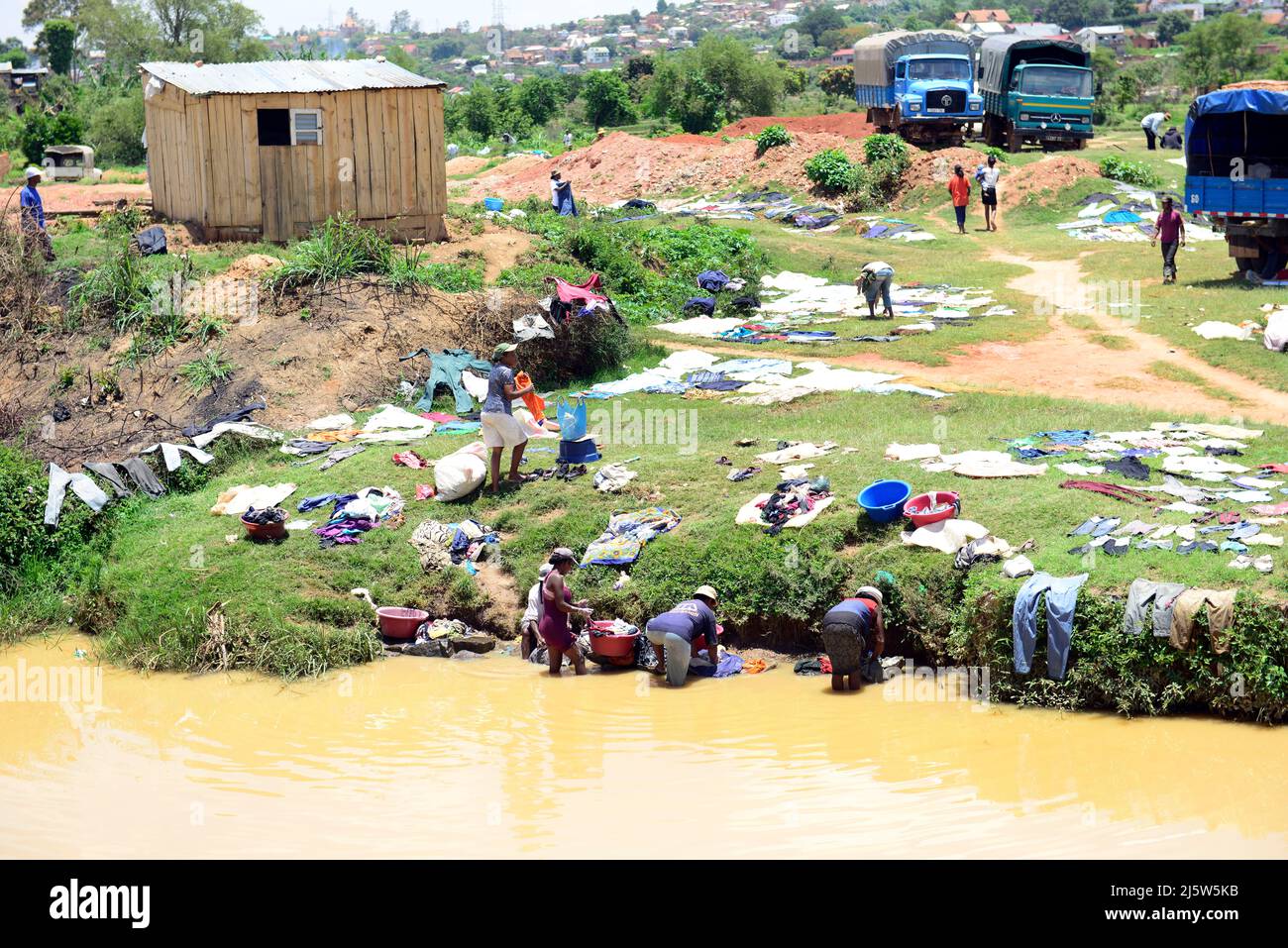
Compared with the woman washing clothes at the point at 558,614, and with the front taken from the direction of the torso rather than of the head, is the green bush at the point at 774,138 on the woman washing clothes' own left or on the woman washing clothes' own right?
on the woman washing clothes' own left

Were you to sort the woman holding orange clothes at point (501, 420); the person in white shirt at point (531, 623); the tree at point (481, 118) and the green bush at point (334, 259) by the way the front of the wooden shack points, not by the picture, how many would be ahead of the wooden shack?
3

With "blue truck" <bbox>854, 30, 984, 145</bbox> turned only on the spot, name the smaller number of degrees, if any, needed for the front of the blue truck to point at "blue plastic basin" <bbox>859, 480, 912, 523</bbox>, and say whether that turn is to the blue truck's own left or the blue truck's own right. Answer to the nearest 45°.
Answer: approximately 45° to the blue truck's own right

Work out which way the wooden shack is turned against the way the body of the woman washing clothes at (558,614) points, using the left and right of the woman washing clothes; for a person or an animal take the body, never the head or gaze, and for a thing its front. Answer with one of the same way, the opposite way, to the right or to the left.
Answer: to the right

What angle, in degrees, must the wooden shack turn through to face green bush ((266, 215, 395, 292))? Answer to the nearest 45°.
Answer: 0° — it already faces it

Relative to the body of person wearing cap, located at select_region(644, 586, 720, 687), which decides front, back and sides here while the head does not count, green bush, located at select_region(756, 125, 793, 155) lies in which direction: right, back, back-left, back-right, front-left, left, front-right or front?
front-left

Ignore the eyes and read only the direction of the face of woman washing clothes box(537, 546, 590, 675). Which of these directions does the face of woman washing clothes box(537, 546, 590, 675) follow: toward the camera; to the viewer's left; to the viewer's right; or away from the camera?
to the viewer's right

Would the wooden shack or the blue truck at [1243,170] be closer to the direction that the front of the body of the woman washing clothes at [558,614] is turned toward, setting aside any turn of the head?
the blue truck

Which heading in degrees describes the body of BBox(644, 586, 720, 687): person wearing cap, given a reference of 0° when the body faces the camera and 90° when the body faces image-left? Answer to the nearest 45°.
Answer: approximately 225°

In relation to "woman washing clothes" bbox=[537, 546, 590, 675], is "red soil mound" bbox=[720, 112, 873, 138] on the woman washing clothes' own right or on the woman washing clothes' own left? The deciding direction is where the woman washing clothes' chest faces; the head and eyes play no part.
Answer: on the woman washing clothes' own left

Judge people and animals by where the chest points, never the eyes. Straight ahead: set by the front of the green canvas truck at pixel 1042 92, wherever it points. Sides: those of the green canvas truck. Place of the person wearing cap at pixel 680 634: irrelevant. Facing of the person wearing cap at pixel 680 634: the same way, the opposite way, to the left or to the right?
to the left

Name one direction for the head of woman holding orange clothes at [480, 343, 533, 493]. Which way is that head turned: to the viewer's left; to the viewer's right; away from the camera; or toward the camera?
to the viewer's right

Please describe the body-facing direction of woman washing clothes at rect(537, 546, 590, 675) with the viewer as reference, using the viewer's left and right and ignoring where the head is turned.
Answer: facing to the right of the viewer
